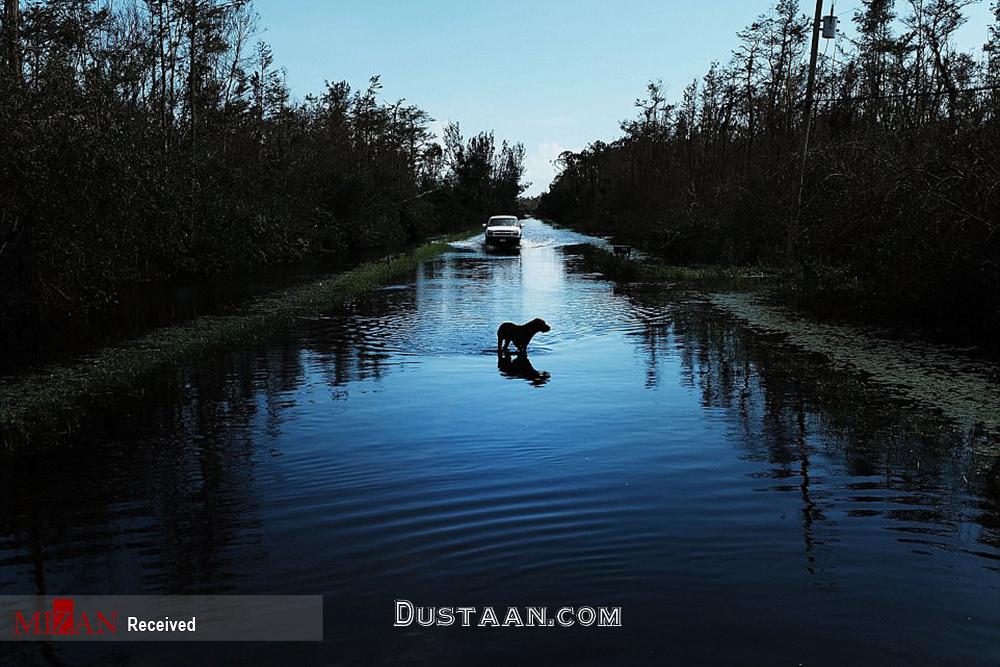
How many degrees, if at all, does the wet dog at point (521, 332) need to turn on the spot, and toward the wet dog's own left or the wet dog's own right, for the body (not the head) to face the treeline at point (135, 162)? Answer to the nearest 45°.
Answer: approximately 135° to the wet dog's own left

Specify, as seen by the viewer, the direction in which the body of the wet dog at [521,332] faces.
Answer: to the viewer's right

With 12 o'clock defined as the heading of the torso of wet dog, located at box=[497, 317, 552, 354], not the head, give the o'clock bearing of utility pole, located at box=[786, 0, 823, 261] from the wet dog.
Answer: The utility pole is roughly at 10 o'clock from the wet dog.

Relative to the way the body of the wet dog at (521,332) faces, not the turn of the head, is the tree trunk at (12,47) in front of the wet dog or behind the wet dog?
behind

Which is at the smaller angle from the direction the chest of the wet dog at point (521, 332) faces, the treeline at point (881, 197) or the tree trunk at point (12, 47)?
the treeline

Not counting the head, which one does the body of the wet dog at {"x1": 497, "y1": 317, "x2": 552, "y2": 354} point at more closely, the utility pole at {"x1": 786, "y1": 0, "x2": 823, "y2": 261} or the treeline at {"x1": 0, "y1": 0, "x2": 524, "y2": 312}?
the utility pole
